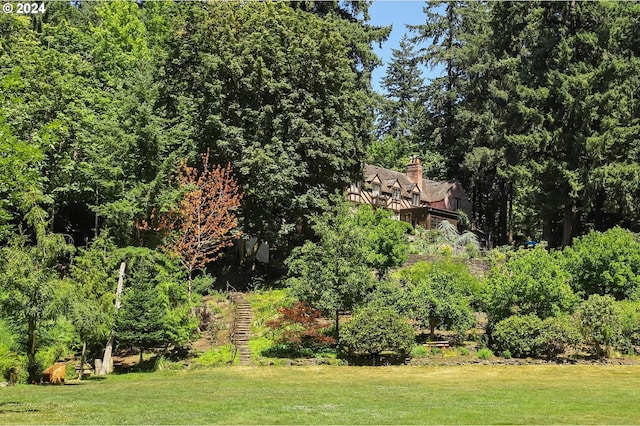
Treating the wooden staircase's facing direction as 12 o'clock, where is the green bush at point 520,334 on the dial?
The green bush is roughly at 10 o'clock from the wooden staircase.

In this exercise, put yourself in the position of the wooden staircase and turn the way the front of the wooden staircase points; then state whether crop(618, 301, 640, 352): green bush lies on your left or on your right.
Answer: on your left

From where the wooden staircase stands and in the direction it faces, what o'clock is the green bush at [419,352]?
The green bush is roughly at 10 o'clock from the wooden staircase.

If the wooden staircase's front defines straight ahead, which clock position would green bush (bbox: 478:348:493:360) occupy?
The green bush is roughly at 10 o'clock from the wooden staircase.

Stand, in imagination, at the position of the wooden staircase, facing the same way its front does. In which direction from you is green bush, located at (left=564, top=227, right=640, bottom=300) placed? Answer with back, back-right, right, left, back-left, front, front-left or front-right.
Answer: left

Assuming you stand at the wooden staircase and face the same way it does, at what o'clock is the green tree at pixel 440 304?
The green tree is roughly at 10 o'clock from the wooden staircase.

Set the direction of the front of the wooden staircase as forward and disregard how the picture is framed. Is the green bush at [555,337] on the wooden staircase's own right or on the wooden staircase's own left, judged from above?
on the wooden staircase's own left

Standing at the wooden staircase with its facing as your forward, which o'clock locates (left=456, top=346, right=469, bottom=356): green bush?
The green bush is roughly at 10 o'clock from the wooden staircase.

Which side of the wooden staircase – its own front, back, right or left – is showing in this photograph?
front

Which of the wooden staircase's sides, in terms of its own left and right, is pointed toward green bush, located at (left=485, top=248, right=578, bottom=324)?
left

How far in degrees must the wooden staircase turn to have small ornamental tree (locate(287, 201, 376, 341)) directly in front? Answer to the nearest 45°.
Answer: approximately 45° to its left
